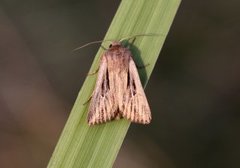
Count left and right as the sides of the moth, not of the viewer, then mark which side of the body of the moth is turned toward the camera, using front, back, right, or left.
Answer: back
